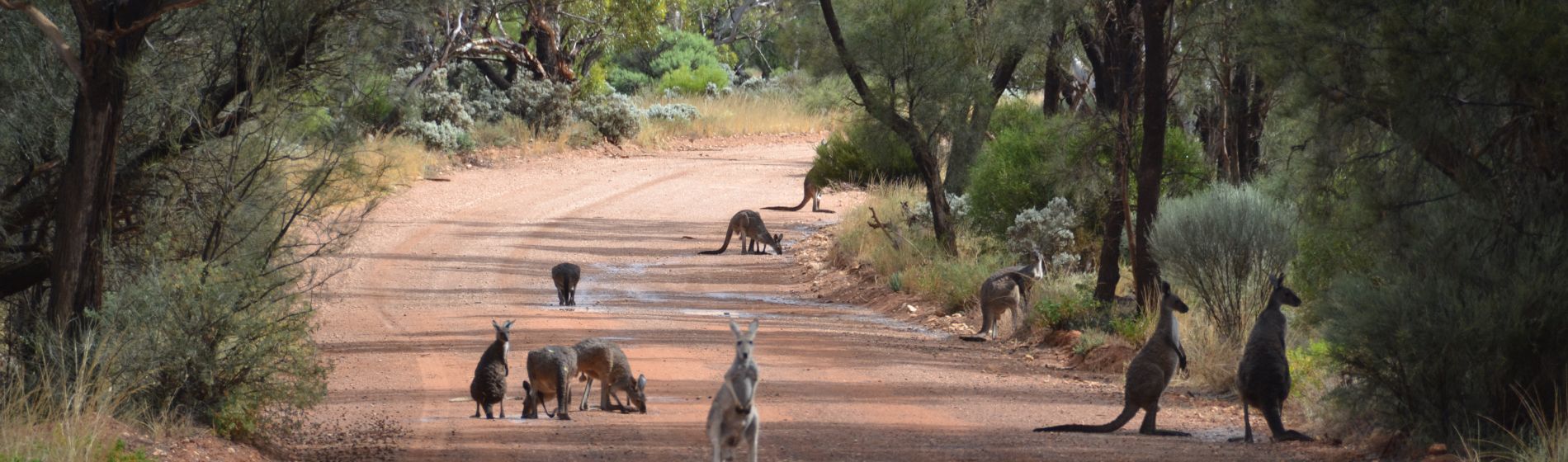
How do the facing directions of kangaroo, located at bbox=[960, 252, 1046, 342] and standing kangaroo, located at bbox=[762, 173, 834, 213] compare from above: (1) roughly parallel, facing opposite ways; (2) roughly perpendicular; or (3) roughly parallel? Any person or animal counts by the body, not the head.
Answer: roughly parallel

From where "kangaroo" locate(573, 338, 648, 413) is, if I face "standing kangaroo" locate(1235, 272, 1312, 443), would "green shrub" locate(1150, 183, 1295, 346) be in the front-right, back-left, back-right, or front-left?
front-left

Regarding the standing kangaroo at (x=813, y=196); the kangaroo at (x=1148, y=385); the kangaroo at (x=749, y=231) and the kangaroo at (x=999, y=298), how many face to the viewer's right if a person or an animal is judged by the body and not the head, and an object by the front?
4

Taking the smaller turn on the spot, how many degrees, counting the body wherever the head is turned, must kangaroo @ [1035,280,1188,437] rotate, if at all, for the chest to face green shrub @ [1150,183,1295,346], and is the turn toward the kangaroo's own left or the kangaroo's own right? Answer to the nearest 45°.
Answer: approximately 90° to the kangaroo's own left

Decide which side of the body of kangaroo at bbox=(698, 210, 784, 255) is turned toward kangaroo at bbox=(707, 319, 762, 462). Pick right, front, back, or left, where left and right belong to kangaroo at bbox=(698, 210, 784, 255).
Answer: right

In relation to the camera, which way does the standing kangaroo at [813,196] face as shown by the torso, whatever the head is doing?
to the viewer's right

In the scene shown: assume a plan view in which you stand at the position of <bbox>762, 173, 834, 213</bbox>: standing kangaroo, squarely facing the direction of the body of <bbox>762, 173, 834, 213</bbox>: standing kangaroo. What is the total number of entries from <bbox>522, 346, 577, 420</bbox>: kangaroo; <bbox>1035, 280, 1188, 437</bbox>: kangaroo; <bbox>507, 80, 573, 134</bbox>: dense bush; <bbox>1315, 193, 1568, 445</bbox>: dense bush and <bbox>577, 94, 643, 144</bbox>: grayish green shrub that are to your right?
3

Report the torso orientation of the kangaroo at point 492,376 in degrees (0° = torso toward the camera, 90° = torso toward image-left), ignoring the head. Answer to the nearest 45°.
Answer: approximately 315°

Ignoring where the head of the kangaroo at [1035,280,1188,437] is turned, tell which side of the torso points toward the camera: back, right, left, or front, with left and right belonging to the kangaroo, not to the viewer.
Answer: right

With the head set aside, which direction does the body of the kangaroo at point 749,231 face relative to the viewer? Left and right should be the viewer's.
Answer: facing to the right of the viewer

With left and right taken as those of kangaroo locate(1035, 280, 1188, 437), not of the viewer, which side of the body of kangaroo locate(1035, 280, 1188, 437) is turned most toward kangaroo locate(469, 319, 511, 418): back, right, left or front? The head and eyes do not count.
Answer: back

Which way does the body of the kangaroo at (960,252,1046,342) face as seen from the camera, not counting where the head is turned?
to the viewer's right
